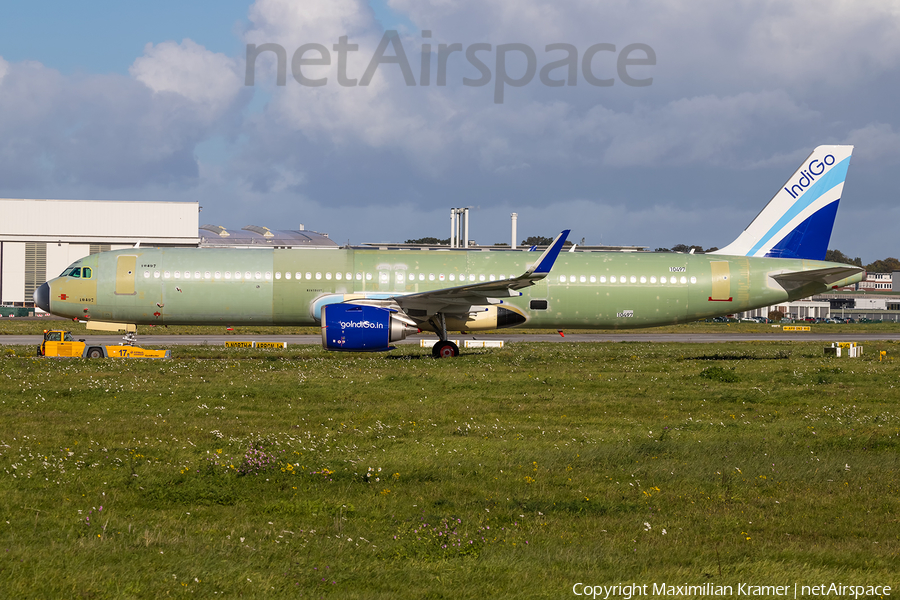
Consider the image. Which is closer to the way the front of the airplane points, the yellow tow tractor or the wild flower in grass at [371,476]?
the yellow tow tractor

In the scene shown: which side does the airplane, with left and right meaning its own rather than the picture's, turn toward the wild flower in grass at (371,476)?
left

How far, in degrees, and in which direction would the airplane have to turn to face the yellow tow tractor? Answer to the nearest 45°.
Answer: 0° — it already faces it

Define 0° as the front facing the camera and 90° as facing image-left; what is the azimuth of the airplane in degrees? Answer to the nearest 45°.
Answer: approximately 90°
